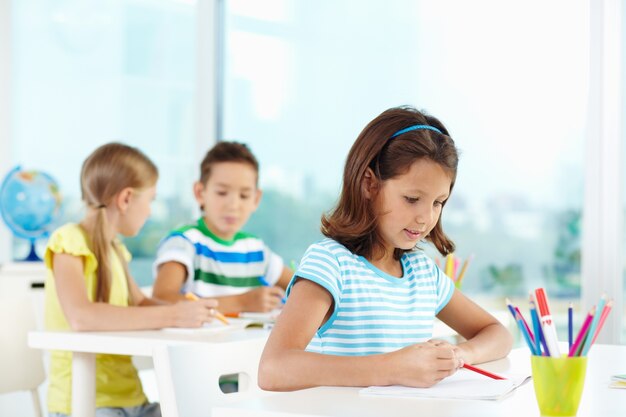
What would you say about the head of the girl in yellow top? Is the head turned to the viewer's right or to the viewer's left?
to the viewer's right

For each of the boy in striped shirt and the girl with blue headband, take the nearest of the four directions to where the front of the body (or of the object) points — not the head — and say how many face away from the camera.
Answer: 0

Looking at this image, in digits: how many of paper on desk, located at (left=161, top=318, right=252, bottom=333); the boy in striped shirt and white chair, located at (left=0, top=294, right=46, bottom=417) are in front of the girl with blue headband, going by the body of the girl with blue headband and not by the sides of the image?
0

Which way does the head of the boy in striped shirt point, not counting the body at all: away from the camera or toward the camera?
toward the camera

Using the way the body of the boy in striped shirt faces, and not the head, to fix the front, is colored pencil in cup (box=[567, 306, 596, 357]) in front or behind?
in front

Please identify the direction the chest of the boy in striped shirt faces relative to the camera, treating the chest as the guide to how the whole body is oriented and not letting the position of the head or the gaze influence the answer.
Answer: toward the camera

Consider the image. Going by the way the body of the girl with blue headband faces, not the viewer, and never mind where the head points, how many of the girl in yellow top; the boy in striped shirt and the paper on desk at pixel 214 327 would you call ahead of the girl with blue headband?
0

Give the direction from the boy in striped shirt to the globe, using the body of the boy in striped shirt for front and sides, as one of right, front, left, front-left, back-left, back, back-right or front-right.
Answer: back-right
